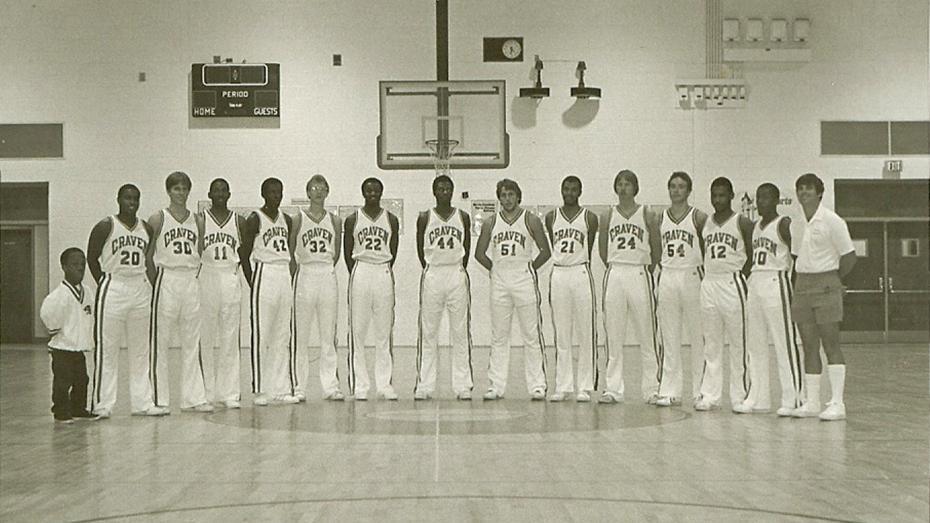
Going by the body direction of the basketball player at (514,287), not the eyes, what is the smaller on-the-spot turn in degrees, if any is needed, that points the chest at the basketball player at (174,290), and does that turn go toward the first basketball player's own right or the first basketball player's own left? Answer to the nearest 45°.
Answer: approximately 90° to the first basketball player's own right

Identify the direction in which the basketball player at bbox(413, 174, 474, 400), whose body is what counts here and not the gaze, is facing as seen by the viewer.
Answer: toward the camera

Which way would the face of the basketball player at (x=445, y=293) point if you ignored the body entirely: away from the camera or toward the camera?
toward the camera

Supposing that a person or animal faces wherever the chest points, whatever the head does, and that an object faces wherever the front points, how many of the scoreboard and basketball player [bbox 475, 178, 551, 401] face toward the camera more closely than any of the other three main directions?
2

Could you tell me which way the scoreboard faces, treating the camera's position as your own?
facing the viewer

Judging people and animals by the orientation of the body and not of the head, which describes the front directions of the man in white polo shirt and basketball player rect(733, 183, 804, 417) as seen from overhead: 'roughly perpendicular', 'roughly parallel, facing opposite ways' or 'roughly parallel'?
roughly parallel

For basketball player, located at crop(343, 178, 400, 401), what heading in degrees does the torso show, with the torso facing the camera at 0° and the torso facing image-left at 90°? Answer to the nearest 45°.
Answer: approximately 0°

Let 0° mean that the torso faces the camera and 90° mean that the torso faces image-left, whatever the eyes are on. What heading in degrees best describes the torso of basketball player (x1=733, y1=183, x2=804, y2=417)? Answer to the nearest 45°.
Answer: approximately 45°

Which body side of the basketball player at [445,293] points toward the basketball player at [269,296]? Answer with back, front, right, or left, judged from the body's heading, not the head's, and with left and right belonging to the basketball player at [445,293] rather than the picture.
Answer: right

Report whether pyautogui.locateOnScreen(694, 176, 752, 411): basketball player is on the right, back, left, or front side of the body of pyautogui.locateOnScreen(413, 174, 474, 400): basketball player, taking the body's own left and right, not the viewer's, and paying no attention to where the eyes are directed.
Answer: left

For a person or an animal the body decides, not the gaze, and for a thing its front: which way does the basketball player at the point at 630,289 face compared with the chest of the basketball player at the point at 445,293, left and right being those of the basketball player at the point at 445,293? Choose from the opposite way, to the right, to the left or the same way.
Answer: the same way

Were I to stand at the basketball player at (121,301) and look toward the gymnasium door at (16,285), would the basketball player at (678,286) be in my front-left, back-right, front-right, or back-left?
back-right

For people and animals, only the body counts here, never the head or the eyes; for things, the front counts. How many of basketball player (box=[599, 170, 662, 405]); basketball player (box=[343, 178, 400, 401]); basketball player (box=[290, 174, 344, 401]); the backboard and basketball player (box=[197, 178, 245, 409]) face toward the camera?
5

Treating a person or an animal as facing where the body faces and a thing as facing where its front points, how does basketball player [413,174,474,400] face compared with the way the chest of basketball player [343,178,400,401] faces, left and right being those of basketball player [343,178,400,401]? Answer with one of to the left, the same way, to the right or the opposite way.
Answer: the same way

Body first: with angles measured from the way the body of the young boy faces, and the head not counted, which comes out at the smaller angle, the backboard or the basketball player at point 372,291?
the basketball player

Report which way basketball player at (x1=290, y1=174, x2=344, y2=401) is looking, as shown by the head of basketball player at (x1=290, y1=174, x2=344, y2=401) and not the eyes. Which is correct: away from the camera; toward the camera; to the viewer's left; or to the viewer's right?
toward the camera
